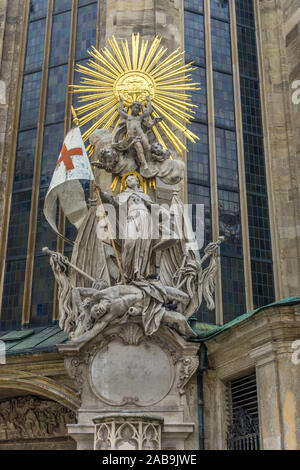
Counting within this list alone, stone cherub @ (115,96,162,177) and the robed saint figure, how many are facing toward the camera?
2

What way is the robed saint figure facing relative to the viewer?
toward the camera

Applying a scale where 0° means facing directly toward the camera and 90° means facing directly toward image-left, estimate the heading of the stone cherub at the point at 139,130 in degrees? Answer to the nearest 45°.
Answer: approximately 0°
